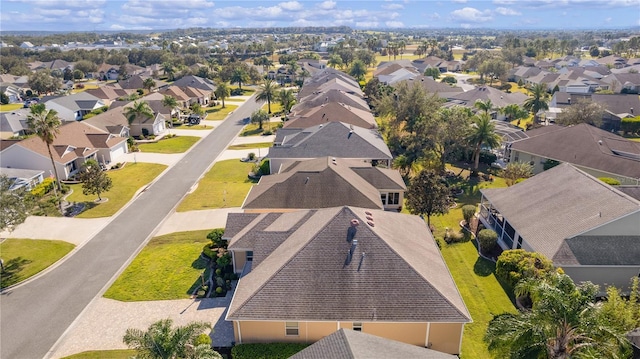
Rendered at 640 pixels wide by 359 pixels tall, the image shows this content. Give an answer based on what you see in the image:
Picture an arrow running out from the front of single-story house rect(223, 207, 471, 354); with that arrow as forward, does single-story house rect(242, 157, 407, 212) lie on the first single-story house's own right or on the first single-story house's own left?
on the first single-story house's own right

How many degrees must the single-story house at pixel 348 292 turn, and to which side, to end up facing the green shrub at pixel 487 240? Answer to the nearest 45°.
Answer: approximately 135° to its right

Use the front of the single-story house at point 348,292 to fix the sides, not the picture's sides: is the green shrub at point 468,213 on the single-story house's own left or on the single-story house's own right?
on the single-story house's own right

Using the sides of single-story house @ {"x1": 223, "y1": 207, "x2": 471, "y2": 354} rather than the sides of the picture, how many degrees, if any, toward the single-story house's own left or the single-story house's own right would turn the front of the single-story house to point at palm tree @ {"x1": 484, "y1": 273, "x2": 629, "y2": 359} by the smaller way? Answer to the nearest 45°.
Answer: approximately 135° to the single-story house's own left

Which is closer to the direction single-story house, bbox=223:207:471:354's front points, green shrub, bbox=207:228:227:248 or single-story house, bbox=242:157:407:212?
the green shrub

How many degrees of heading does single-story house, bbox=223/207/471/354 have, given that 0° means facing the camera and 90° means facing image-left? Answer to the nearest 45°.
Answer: approximately 90°

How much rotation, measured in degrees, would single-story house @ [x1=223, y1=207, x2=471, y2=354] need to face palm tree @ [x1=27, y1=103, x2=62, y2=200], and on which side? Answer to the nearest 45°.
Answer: approximately 45° to its right
